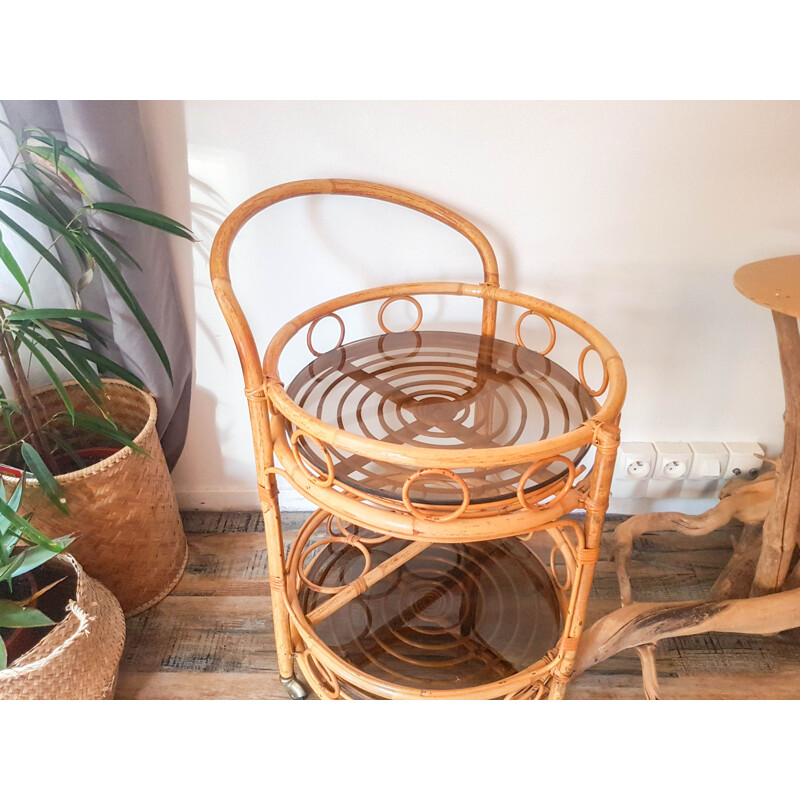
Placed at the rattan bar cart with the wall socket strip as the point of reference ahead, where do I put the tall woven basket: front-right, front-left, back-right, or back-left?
back-left

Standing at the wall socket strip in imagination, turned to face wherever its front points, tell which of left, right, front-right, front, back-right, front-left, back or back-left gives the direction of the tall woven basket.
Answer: front-right

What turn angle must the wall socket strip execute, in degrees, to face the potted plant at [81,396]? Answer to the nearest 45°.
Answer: approximately 45° to its right

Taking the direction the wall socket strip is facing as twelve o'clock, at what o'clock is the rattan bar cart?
The rattan bar cart is roughly at 1 o'clock from the wall socket strip.

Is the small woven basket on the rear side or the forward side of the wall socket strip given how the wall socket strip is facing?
on the forward side

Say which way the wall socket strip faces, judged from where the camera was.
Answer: facing the viewer

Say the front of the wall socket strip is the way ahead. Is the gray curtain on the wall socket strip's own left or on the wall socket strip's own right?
on the wall socket strip's own right

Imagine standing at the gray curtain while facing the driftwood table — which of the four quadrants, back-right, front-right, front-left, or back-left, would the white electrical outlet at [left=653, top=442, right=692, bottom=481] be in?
front-left
